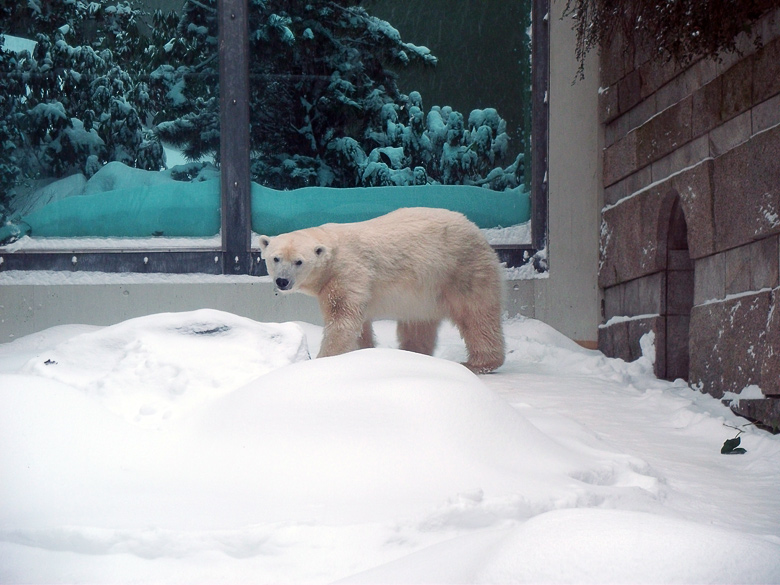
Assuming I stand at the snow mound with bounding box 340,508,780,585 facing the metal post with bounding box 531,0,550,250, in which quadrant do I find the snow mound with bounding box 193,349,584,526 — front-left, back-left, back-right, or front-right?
front-left

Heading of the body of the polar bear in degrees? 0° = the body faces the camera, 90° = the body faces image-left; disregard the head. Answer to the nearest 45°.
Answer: approximately 90°
